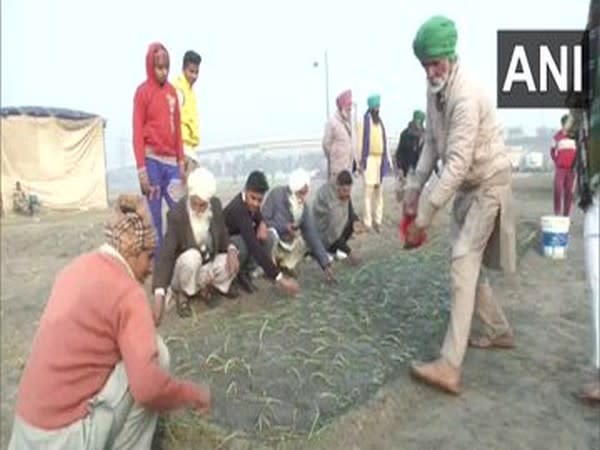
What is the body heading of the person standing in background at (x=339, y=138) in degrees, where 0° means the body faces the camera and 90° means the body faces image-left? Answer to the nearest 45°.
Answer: approximately 315°

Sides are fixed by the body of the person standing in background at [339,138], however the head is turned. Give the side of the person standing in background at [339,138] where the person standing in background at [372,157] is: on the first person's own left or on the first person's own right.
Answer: on the first person's own left

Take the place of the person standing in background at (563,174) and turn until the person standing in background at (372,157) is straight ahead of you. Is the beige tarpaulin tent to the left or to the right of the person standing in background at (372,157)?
right

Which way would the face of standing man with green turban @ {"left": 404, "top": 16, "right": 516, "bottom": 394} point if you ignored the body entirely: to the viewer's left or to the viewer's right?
to the viewer's left

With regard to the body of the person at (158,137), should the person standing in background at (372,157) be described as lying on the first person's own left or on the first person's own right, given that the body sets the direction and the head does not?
on the first person's own left

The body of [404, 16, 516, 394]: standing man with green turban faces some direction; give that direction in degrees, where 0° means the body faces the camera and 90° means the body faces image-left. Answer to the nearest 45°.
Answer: approximately 45°

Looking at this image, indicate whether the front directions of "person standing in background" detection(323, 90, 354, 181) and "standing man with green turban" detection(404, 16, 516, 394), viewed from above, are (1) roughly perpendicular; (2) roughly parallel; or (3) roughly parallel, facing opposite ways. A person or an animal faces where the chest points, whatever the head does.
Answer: roughly perpendicular

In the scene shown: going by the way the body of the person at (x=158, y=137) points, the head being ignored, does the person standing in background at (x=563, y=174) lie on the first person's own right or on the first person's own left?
on the first person's own left

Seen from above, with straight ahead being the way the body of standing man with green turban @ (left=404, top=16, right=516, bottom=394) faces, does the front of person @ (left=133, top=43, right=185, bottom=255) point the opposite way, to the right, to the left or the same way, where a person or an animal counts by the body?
to the left

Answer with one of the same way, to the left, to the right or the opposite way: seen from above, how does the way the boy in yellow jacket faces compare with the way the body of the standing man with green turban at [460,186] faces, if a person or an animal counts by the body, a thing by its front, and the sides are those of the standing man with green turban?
to the left
